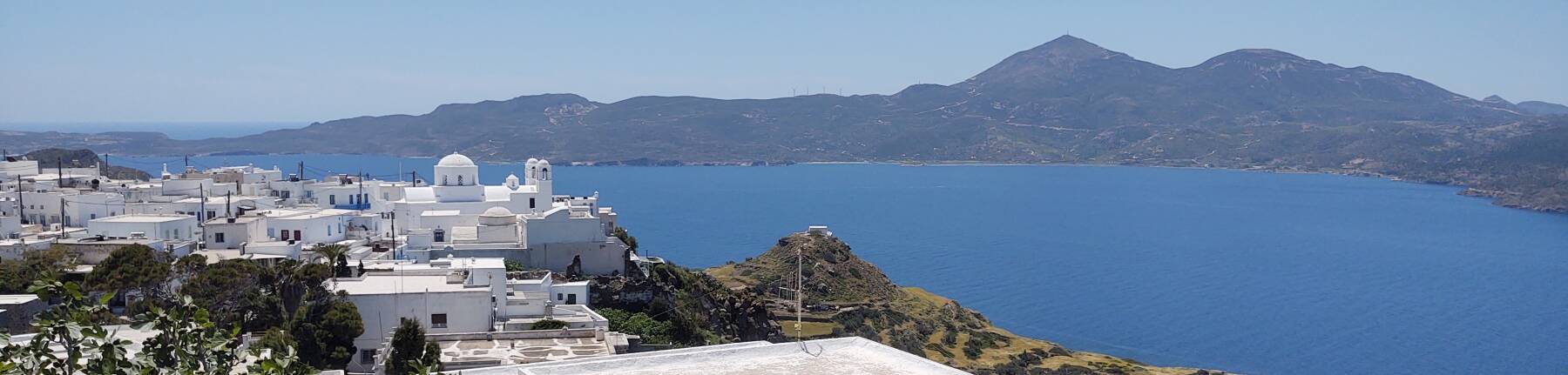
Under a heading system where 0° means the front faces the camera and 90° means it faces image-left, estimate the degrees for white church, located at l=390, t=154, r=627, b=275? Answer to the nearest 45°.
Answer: approximately 270°

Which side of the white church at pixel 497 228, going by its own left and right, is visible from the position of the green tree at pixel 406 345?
right

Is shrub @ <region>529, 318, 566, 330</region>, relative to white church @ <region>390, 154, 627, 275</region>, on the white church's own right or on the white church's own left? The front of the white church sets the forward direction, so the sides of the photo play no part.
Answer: on the white church's own right

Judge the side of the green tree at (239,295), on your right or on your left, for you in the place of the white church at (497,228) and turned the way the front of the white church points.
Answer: on your right

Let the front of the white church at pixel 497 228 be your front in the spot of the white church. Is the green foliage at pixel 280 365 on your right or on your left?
on your right

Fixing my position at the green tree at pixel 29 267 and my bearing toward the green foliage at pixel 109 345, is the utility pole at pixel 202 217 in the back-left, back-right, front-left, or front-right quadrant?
back-left
